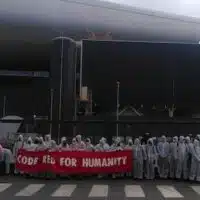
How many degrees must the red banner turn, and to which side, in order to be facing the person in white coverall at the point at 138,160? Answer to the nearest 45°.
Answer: approximately 90° to its left

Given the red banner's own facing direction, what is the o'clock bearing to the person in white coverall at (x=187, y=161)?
The person in white coverall is roughly at 9 o'clock from the red banner.

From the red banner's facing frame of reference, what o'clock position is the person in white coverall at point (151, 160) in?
The person in white coverall is roughly at 9 o'clock from the red banner.

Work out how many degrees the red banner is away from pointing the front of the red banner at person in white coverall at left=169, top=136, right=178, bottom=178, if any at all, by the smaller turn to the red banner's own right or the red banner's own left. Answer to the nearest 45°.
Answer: approximately 90° to the red banner's own left

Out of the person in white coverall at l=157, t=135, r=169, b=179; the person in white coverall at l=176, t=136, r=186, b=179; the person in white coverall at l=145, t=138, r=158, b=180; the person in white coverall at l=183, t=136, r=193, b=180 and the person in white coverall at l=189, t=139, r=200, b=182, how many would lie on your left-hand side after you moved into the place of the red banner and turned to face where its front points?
5

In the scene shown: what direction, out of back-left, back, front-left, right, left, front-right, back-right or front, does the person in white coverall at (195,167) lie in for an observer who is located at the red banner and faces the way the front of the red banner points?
left

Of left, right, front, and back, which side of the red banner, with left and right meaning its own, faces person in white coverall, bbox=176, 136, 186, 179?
left

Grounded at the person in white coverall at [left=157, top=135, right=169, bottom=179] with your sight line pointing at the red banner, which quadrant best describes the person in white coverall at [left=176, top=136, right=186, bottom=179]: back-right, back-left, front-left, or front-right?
back-left

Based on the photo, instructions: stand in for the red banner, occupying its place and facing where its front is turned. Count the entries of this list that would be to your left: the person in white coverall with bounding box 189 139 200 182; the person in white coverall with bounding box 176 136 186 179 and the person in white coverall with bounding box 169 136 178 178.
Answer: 3

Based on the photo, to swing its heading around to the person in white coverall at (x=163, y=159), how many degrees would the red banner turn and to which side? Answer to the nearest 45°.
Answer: approximately 90° to its left

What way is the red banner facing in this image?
toward the camera

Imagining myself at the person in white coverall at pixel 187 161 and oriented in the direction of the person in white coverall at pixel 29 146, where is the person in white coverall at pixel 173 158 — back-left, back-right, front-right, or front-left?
front-right
